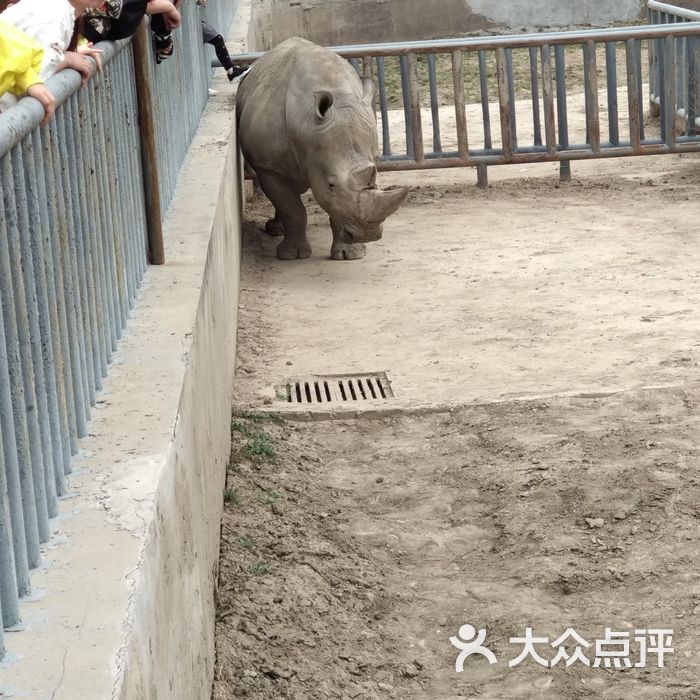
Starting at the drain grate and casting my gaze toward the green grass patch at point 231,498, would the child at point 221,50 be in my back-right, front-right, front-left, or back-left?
back-right

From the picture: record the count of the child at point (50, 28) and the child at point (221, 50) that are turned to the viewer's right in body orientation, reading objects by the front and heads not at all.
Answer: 2

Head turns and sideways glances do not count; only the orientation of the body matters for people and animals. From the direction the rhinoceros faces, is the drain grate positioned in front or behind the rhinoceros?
in front

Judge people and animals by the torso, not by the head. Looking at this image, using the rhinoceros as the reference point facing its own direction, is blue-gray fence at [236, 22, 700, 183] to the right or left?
on its left

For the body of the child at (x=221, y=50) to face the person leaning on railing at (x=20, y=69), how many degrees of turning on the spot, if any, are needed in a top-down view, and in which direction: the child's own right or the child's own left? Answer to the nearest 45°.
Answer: approximately 90° to the child's own right

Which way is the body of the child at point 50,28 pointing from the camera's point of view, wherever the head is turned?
to the viewer's right

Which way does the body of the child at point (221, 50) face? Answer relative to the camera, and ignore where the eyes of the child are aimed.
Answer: to the viewer's right

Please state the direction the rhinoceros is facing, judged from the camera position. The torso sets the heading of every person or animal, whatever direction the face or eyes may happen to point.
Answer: facing the viewer and to the right of the viewer
